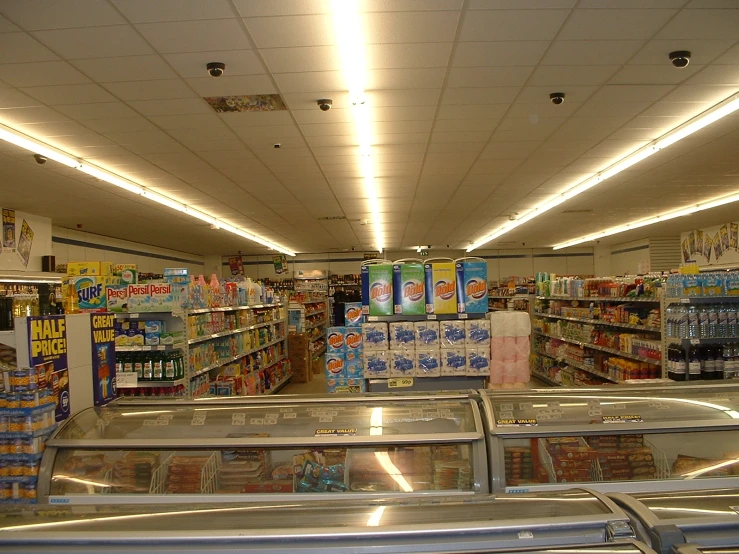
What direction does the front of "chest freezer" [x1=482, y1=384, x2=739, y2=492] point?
toward the camera

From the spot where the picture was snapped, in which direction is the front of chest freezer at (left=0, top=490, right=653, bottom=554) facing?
facing the viewer

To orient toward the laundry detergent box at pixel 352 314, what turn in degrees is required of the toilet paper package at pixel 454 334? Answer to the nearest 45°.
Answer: approximately 135° to its right

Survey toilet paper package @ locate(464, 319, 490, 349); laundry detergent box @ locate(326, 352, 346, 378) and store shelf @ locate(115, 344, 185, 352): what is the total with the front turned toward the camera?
3

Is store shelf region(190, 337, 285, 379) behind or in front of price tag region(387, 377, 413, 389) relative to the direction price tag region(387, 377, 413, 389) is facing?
behind

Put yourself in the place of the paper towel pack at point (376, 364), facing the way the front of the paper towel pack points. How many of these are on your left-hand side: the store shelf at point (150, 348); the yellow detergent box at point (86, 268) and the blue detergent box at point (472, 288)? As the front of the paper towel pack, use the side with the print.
1

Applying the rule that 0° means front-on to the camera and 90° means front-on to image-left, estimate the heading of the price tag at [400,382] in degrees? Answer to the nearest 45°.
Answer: approximately 0°

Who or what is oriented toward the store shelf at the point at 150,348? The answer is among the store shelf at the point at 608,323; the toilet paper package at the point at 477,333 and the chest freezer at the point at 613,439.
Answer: the store shelf at the point at 608,323

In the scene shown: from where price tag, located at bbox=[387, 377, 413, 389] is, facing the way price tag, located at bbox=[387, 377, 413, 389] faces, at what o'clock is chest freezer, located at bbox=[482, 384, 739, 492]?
The chest freezer is roughly at 11 o'clock from the price tag.

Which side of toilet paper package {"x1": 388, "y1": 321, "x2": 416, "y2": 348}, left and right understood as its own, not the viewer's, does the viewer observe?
front
